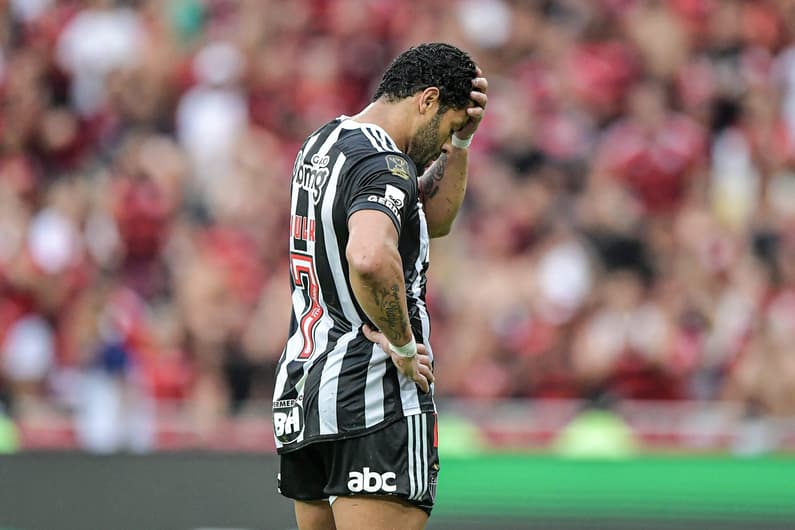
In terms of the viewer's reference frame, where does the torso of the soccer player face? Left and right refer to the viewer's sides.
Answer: facing away from the viewer and to the right of the viewer
